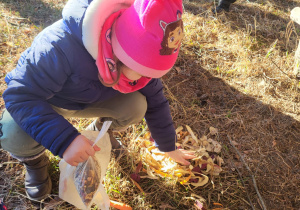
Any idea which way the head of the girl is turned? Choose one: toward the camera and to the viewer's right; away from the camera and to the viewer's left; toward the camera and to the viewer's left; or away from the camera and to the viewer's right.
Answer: toward the camera and to the viewer's right

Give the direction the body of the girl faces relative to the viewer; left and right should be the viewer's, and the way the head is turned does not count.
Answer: facing the viewer and to the right of the viewer
